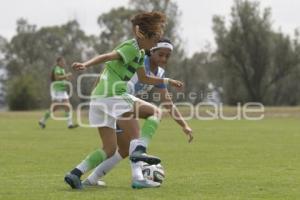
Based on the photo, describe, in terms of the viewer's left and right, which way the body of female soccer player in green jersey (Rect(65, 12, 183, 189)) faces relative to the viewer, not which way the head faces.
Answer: facing to the right of the viewer

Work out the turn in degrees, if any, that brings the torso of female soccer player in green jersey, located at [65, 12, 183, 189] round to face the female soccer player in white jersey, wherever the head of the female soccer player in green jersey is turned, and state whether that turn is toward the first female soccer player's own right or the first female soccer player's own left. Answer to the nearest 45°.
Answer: approximately 45° to the first female soccer player's own left

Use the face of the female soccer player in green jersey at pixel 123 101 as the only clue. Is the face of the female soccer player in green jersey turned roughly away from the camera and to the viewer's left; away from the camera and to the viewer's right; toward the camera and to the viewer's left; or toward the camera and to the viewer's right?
away from the camera and to the viewer's right
